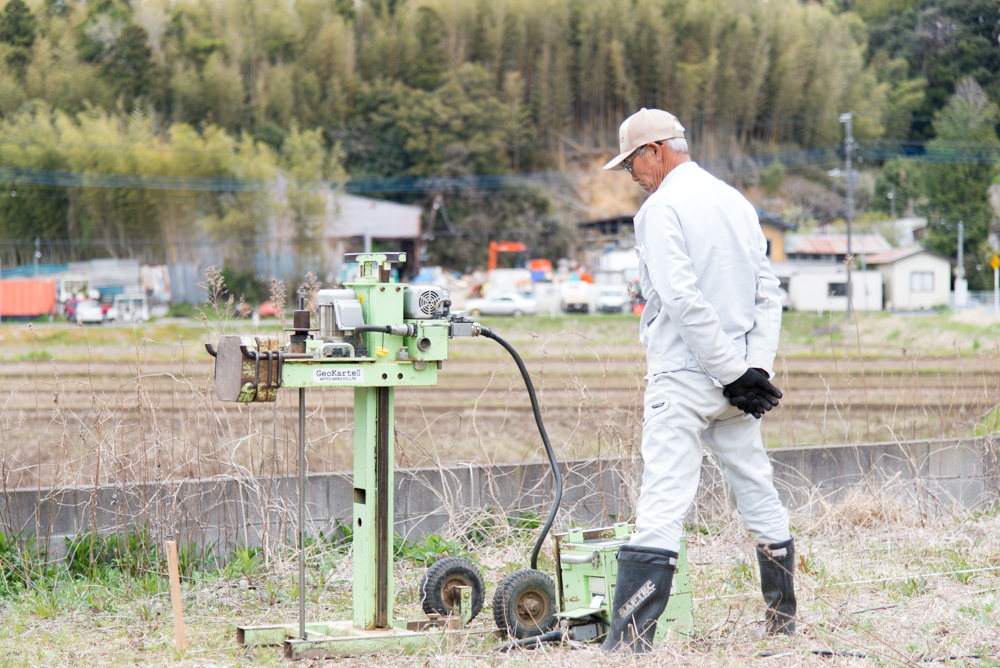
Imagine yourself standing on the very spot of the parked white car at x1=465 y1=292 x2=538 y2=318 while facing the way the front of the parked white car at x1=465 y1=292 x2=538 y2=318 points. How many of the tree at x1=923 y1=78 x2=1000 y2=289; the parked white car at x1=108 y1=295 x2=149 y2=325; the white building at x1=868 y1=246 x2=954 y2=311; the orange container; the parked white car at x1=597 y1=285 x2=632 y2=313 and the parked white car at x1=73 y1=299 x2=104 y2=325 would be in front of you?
3

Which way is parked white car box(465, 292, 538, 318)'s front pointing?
to the viewer's left

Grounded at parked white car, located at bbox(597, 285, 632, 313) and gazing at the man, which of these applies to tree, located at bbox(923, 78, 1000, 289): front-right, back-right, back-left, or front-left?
back-left

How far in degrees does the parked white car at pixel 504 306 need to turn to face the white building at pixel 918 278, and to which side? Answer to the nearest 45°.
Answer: approximately 180°

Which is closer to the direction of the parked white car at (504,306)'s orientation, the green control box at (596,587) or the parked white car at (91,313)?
the parked white car

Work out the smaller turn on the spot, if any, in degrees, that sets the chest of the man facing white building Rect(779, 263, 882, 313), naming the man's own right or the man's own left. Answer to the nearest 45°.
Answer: approximately 45° to the man's own right

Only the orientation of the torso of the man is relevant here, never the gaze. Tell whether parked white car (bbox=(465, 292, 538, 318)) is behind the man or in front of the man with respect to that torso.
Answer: in front

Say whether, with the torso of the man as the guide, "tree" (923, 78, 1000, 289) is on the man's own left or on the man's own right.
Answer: on the man's own right

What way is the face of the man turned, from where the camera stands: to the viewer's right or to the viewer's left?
to the viewer's left

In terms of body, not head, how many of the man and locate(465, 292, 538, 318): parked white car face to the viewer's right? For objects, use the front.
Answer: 0

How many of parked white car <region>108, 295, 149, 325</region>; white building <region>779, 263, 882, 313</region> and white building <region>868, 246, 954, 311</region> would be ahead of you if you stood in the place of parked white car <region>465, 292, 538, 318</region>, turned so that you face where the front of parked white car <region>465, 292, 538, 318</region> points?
1

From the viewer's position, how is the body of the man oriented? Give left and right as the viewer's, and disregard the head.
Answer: facing away from the viewer and to the left of the viewer
